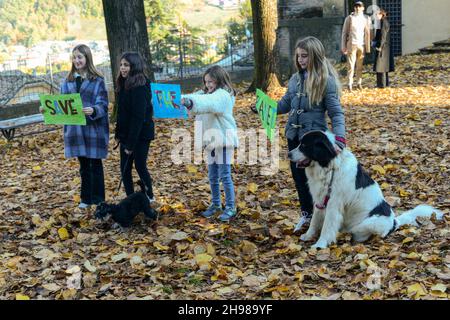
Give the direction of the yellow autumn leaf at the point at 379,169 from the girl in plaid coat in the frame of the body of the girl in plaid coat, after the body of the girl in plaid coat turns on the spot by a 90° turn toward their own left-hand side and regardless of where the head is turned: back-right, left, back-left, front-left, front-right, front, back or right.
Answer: front-left

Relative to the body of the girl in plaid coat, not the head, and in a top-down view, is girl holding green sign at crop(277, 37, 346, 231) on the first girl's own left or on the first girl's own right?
on the first girl's own left

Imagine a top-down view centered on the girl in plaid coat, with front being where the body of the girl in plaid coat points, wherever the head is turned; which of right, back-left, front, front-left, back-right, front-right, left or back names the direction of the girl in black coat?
left

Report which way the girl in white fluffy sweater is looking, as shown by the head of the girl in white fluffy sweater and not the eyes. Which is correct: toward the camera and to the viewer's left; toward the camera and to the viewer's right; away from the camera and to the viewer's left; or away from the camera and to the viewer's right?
toward the camera and to the viewer's left

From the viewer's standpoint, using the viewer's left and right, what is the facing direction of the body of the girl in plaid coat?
facing the viewer and to the left of the viewer

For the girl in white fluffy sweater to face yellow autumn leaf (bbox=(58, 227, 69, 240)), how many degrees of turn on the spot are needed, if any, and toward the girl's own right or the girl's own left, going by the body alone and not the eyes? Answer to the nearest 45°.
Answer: approximately 45° to the girl's own right

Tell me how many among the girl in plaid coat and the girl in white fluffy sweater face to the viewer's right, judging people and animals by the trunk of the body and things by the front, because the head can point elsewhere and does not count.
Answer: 0

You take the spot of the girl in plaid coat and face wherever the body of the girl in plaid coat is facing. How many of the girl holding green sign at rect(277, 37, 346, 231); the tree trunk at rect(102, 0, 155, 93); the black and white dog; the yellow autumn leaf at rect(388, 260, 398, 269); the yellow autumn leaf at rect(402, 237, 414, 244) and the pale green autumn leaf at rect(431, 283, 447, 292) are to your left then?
5

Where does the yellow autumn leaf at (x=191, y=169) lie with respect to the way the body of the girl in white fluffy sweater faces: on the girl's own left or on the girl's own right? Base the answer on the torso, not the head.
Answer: on the girl's own right

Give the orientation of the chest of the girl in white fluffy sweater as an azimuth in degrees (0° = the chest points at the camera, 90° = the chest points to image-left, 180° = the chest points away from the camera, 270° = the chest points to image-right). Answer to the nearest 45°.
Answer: approximately 45°
